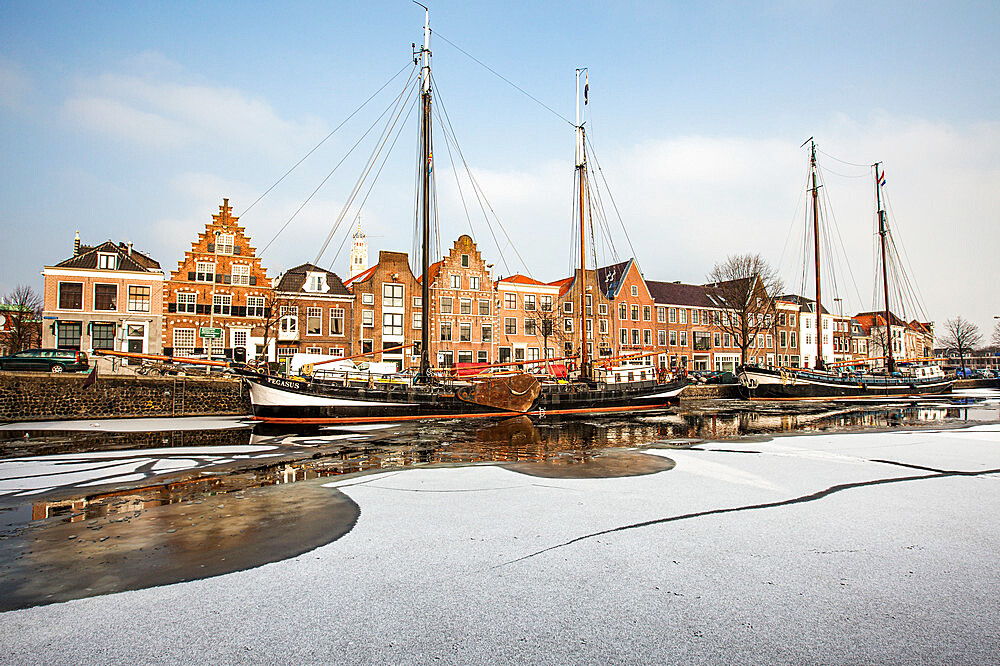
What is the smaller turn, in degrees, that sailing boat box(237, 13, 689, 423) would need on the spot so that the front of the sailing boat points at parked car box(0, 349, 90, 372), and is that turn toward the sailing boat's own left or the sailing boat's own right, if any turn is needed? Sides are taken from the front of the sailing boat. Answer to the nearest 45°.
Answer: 0° — it already faces it

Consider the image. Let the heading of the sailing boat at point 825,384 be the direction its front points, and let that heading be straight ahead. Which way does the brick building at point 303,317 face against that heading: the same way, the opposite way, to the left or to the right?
to the left

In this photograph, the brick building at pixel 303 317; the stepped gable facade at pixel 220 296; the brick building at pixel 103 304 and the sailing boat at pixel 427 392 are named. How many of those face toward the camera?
3

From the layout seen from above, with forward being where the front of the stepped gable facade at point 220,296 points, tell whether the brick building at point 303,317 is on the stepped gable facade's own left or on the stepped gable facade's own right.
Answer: on the stepped gable facade's own left

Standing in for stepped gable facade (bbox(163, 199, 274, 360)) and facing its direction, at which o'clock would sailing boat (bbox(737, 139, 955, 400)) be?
The sailing boat is roughly at 10 o'clock from the stepped gable facade.

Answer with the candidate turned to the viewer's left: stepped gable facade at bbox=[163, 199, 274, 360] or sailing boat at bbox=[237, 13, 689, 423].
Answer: the sailing boat

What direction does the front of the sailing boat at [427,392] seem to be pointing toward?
to the viewer's left
